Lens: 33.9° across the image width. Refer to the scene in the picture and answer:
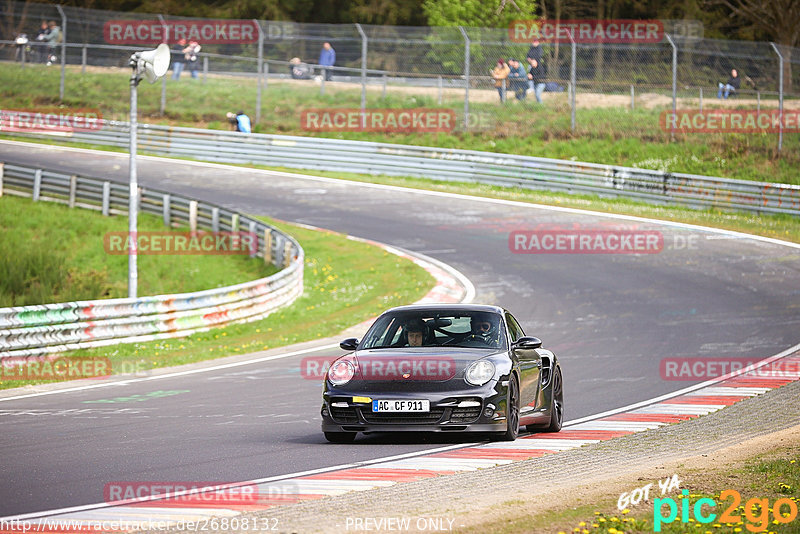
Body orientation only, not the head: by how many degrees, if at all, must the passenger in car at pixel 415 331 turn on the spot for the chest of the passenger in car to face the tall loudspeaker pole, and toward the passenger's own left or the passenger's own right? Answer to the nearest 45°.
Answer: approximately 135° to the passenger's own right

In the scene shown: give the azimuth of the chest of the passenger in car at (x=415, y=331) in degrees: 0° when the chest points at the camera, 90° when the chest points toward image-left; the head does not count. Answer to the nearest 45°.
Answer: approximately 0°

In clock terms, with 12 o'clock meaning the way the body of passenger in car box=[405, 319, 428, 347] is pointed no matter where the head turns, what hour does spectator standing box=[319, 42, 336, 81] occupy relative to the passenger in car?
The spectator standing is roughly at 6 o'clock from the passenger in car.

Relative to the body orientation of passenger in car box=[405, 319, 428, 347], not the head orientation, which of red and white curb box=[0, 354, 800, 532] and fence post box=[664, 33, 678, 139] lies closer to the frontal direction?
the red and white curb

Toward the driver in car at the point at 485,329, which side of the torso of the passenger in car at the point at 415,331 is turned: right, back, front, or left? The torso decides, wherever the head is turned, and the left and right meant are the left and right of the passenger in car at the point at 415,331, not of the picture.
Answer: left

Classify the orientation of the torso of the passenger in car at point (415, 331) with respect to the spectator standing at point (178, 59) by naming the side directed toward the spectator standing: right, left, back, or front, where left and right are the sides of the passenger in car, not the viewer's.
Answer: back

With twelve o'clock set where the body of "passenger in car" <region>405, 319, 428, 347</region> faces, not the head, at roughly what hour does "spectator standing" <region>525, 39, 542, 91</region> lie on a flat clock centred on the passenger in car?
The spectator standing is roughly at 6 o'clock from the passenger in car.

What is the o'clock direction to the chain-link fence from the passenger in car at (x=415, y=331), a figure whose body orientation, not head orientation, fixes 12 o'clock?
The chain-link fence is roughly at 6 o'clock from the passenger in car.

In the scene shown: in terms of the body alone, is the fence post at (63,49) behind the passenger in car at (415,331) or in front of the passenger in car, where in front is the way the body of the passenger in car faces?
behind

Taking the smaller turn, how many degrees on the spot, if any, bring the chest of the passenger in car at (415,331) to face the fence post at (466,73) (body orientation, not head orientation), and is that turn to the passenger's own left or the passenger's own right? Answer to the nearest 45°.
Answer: approximately 180°

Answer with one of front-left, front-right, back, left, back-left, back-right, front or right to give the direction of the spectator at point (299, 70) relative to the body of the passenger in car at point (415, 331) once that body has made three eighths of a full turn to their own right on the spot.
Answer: front-right
